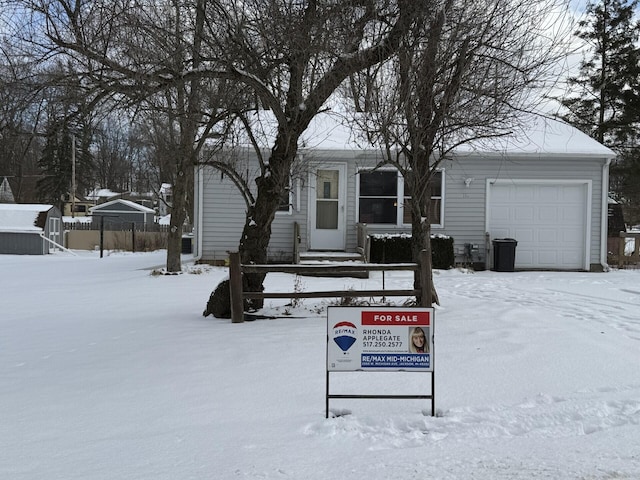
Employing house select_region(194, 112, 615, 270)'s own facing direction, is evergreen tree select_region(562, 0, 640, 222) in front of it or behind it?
behind

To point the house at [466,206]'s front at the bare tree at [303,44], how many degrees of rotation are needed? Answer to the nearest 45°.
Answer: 0° — it already faces it

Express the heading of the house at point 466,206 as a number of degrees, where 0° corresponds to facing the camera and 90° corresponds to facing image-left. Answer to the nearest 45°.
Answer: approximately 0°

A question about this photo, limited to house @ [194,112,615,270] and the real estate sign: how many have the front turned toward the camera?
2

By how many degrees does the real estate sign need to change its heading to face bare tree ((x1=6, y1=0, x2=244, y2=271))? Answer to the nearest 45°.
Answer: approximately 135° to its right

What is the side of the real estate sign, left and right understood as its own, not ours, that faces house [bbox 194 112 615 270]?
back
